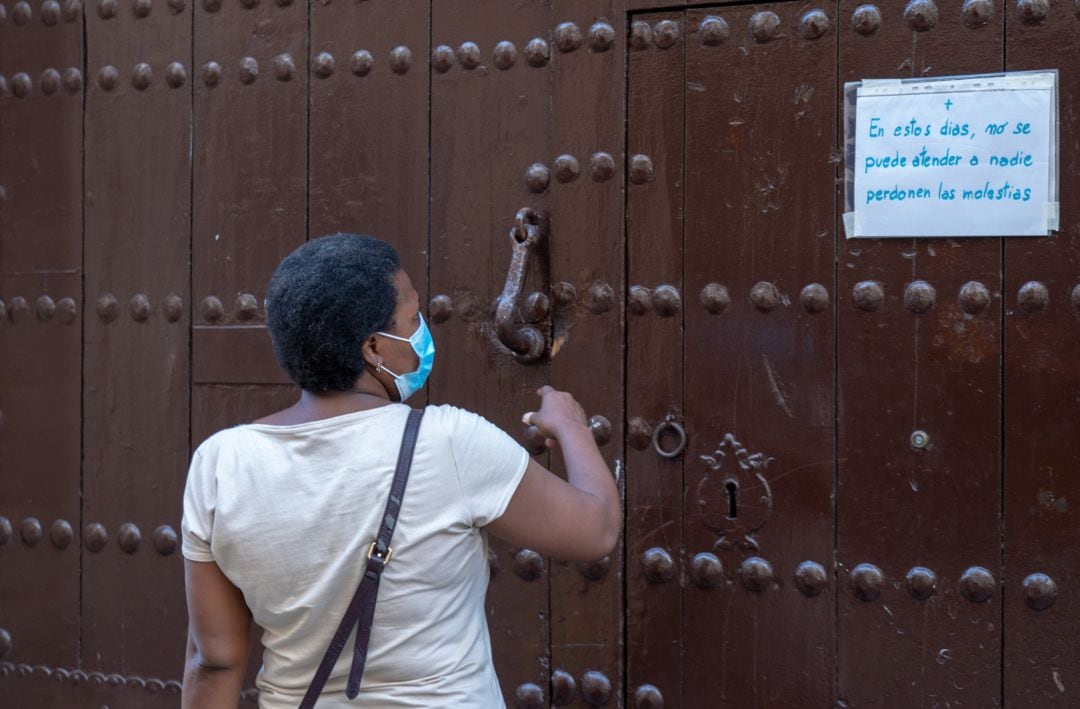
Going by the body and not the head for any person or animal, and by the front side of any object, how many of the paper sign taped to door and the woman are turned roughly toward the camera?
1

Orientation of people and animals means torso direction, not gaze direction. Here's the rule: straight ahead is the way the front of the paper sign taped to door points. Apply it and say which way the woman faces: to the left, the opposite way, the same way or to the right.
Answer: the opposite way

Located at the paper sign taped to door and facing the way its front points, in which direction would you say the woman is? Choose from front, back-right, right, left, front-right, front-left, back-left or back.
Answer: front-right

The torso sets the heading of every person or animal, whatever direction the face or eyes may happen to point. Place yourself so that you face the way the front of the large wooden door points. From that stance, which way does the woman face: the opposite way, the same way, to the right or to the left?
the opposite way

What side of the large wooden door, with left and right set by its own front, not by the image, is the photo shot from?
front

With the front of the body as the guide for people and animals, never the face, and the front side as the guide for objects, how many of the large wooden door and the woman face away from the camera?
1

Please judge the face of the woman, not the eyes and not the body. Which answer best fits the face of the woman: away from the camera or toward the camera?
away from the camera

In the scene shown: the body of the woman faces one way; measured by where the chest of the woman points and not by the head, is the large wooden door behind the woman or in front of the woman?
in front

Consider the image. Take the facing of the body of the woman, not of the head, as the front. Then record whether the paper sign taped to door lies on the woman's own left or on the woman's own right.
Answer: on the woman's own right

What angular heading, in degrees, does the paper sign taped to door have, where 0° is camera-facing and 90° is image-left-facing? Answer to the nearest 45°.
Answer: approximately 0°

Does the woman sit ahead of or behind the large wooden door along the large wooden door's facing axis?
ahead

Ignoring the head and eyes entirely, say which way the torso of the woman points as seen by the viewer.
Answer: away from the camera

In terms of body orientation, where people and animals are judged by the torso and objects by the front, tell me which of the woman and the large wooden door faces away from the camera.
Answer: the woman
